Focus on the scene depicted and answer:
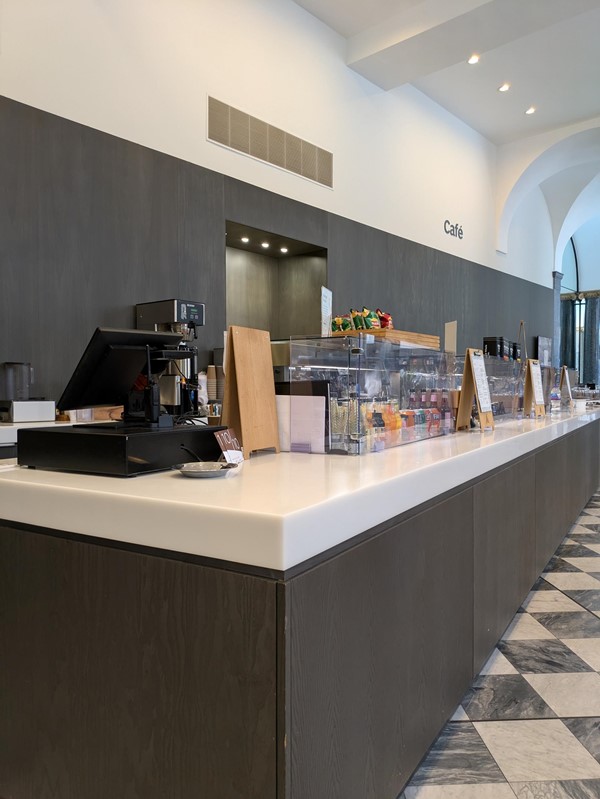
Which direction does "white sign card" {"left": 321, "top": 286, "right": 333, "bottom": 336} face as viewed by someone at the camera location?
facing the viewer and to the right of the viewer

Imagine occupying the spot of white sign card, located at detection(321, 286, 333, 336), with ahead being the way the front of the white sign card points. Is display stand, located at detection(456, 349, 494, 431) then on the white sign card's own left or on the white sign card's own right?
on the white sign card's own left

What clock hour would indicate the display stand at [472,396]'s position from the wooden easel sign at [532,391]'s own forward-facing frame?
The display stand is roughly at 2 o'clock from the wooden easel sign.

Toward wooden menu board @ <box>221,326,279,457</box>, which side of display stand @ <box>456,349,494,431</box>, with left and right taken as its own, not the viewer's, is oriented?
right

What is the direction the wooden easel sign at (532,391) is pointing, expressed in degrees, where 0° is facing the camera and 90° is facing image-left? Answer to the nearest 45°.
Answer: approximately 315°

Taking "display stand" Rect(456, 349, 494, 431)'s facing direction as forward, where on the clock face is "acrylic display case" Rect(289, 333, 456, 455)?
The acrylic display case is roughly at 2 o'clock from the display stand.

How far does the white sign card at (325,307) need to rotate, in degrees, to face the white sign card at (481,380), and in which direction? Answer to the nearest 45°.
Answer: approximately 45° to its left

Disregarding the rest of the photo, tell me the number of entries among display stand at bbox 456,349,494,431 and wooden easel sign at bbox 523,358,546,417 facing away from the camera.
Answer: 0

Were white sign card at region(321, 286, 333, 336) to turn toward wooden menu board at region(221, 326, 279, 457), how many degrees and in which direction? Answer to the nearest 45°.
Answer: approximately 45° to its right

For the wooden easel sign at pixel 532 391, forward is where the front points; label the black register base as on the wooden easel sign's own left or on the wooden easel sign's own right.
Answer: on the wooden easel sign's own right

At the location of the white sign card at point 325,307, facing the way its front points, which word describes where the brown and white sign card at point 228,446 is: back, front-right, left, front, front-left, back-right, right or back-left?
front-right
